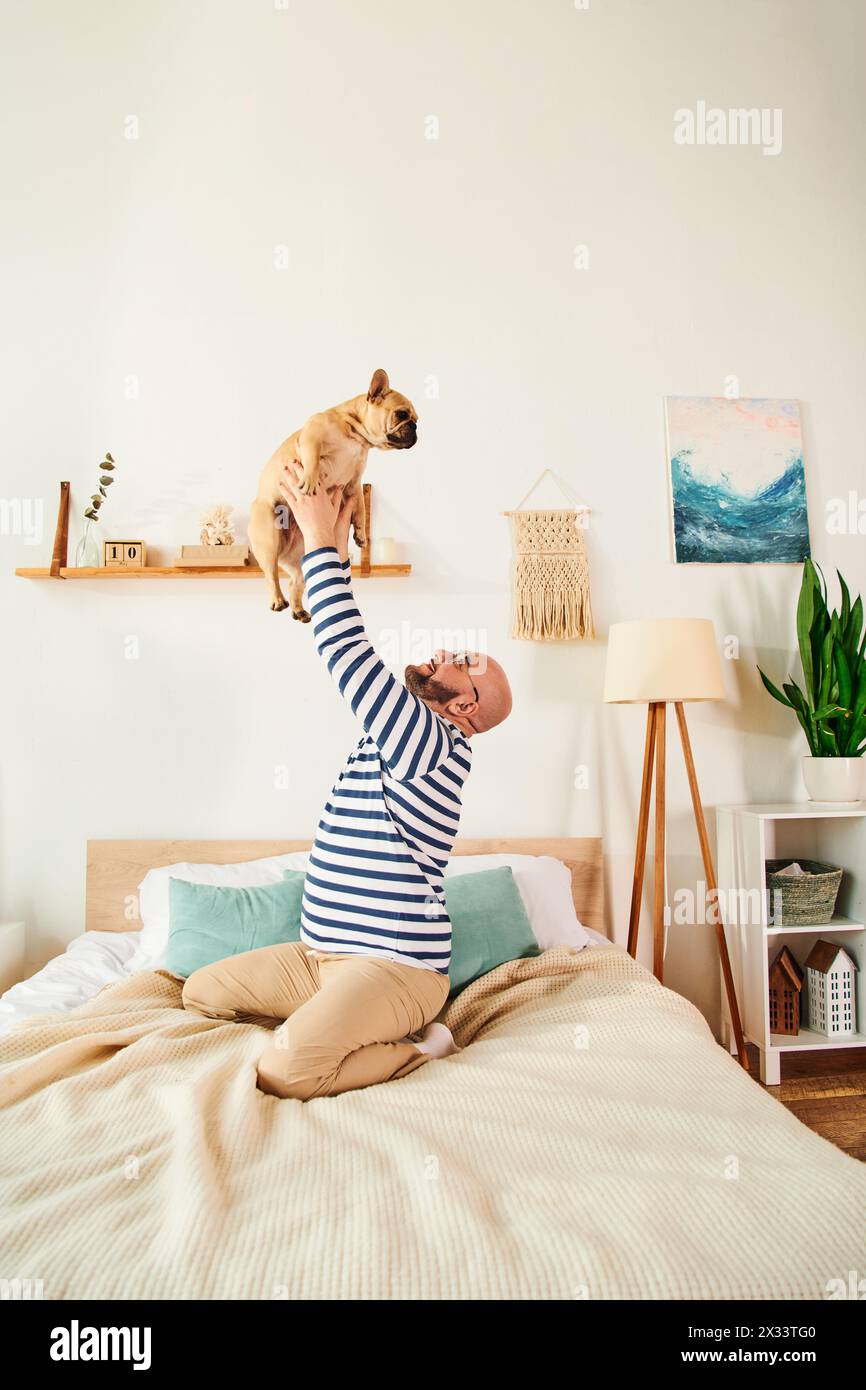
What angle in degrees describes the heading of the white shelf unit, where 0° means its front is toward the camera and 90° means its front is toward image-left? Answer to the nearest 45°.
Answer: approximately 0°

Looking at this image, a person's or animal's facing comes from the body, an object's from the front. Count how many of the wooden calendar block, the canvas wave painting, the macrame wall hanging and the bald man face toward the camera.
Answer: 3

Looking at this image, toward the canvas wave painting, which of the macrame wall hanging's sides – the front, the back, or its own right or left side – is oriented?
left

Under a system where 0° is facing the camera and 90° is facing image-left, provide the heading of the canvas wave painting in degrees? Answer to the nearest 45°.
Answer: approximately 0°

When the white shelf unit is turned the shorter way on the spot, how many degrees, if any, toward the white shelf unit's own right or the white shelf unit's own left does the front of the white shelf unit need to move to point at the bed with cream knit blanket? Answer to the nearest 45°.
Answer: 0° — it already faces it
